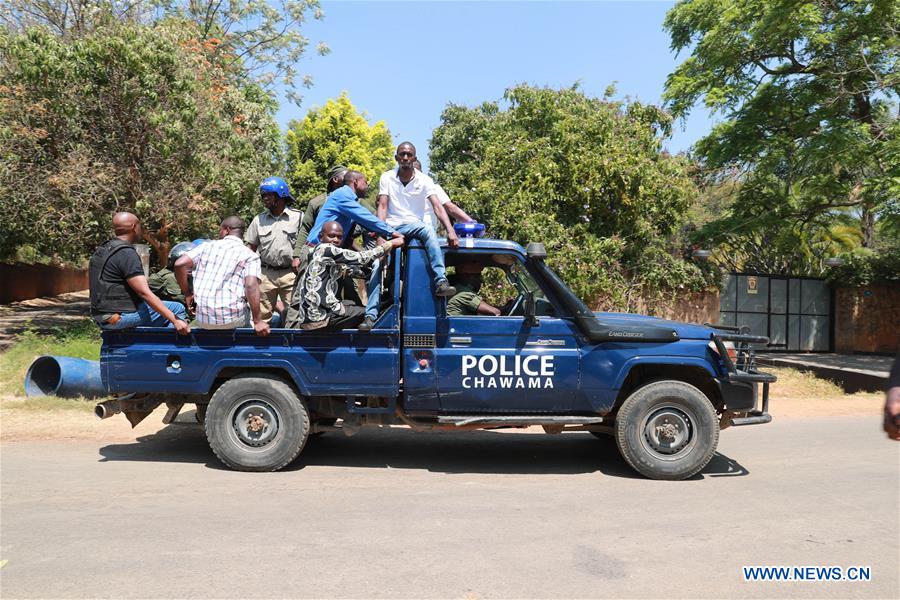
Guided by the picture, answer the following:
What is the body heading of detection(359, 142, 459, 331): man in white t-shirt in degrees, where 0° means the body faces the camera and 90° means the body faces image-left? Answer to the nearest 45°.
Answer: approximately 0°

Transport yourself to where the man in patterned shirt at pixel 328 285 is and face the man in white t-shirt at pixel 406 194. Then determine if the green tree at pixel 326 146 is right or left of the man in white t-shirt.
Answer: left

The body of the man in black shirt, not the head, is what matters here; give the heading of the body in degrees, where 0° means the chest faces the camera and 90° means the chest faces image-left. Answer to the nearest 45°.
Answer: approximately 225°

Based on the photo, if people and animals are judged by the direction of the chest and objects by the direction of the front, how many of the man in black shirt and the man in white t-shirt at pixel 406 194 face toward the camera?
1

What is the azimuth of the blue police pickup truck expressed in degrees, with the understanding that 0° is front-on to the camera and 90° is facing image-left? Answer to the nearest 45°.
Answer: approximately 270°

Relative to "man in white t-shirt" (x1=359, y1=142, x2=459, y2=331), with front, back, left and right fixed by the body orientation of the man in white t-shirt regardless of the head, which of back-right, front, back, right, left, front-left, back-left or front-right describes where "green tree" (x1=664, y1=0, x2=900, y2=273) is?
back-left

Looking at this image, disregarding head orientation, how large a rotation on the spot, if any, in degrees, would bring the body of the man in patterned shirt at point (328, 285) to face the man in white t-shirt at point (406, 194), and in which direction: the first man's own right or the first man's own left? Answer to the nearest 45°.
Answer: approximately 45° to the first man's own left

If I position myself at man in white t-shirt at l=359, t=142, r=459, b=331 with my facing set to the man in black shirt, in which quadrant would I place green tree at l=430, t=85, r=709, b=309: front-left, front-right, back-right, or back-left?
back-right
